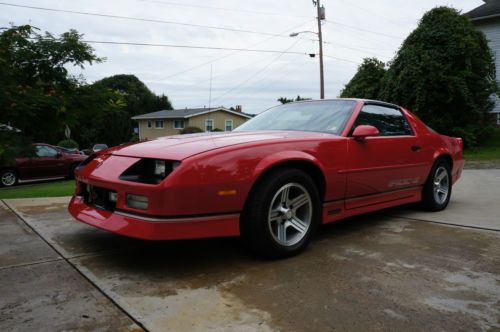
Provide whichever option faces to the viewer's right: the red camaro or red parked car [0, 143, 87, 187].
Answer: the red parked car

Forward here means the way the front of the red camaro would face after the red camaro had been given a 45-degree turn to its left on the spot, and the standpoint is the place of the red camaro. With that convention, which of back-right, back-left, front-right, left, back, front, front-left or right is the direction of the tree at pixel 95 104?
back-right

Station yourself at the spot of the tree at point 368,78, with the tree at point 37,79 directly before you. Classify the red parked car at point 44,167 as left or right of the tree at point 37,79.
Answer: right

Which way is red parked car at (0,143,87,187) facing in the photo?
to the viewer's right

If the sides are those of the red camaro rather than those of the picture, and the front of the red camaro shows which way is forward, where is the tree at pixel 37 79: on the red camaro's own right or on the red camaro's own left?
on the red camaro's own right

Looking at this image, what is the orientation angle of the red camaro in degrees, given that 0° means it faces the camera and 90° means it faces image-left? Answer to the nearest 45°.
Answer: approximately 45°

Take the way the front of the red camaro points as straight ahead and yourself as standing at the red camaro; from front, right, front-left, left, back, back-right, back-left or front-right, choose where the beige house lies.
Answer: back-right

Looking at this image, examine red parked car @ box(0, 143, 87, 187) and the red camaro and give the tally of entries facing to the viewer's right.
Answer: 1

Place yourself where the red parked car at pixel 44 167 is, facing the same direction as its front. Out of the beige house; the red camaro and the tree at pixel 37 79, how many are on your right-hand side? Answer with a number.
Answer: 2

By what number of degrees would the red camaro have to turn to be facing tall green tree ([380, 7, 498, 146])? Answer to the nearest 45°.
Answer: approximately 180°
